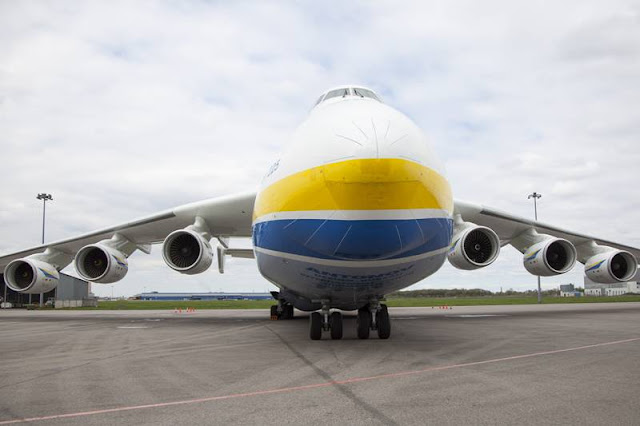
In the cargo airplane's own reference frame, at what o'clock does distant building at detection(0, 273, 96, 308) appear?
The distant building is roughly at 5 o'clock from the cargo airplane.

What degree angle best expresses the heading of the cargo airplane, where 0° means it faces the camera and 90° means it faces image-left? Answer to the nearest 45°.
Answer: approximately 0°
